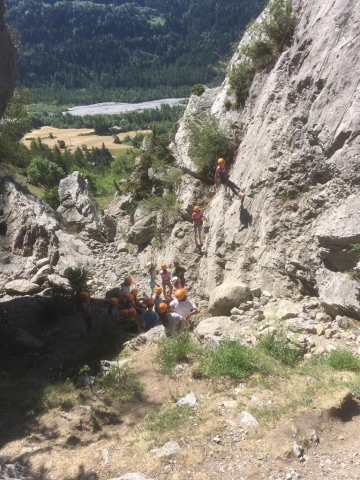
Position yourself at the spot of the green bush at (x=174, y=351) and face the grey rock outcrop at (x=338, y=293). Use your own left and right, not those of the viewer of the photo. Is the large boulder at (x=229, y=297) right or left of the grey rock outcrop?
left

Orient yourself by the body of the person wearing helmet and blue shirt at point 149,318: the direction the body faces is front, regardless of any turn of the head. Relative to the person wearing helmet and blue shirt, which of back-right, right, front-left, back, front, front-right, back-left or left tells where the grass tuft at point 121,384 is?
front
